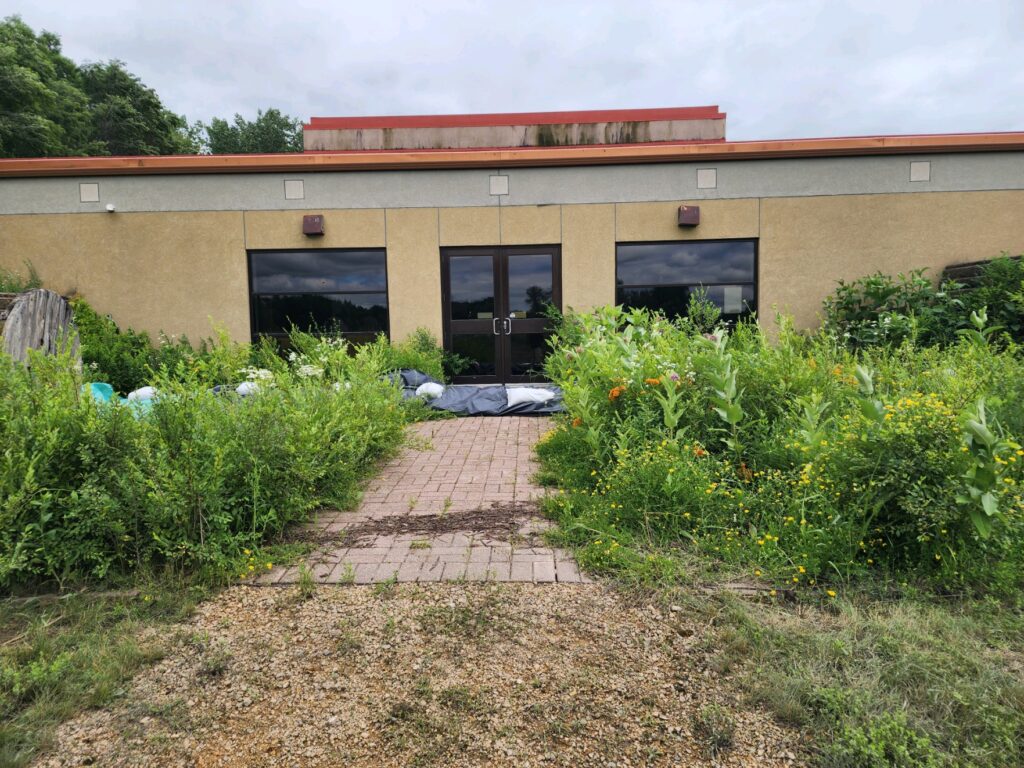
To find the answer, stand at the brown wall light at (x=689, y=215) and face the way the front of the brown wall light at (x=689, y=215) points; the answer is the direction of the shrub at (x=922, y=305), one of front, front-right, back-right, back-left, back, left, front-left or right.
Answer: left

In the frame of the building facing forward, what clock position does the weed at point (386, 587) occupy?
The weed is roughly at 12 o'clock from the building.

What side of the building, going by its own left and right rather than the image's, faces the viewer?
front

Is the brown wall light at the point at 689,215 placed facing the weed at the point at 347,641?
yes

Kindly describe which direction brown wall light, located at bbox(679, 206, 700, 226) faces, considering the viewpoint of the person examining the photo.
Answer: facing the viewer

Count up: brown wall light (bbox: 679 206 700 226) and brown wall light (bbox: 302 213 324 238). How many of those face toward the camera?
2

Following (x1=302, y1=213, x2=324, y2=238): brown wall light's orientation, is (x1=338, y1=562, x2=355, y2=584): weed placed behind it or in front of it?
in front

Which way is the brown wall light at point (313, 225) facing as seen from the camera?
toward the camera

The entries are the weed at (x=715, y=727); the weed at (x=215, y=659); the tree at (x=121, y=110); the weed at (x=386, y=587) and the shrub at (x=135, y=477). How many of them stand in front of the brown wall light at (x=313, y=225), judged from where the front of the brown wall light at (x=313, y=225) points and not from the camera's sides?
4

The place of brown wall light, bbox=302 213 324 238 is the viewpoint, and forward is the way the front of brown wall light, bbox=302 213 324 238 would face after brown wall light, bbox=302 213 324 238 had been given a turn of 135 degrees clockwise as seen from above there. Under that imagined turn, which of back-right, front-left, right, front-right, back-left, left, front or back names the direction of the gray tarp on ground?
back

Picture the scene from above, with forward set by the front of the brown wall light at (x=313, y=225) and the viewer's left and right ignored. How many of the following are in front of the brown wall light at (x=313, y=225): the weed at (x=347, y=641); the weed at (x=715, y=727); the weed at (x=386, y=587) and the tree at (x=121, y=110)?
3

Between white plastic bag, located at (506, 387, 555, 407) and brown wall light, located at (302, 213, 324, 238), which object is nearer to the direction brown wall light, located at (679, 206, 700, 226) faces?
the white plastic bag

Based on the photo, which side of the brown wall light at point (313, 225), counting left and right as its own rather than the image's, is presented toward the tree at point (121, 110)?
back

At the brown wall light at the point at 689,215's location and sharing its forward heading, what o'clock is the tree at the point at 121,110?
The tree is roughly at 4 o'clock from the brown wall light.

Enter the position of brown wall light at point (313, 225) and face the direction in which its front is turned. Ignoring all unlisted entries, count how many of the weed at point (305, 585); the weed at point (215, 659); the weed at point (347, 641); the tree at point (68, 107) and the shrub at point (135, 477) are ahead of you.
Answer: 4

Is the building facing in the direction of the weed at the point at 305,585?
yes

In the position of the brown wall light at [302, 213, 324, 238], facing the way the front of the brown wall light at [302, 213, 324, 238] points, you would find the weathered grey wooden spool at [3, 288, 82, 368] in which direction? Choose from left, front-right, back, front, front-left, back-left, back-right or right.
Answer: front-right

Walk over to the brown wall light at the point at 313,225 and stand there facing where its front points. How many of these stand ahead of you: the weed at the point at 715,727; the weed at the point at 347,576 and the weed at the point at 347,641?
3
